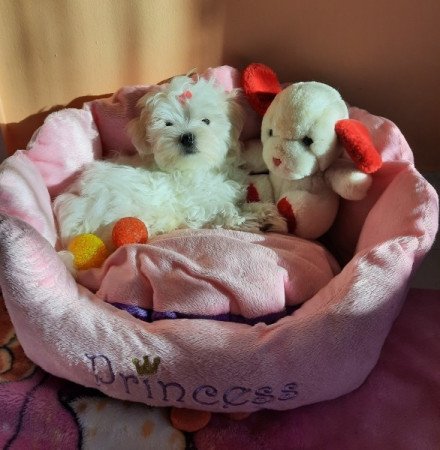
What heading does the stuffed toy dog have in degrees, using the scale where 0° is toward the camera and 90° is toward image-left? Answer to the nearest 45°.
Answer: approximately 45°

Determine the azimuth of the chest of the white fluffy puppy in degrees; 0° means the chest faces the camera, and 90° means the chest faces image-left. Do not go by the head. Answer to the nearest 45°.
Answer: approximately 270°
